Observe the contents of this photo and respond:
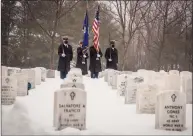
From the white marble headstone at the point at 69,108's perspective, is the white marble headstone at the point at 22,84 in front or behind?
behind

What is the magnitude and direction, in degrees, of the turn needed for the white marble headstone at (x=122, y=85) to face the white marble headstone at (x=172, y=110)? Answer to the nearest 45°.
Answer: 0° — it already faces it

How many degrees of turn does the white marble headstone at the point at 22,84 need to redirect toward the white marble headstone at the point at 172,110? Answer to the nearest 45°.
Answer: approximately 45° to its left

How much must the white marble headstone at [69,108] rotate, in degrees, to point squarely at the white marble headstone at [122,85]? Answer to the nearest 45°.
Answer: approximately 180°
